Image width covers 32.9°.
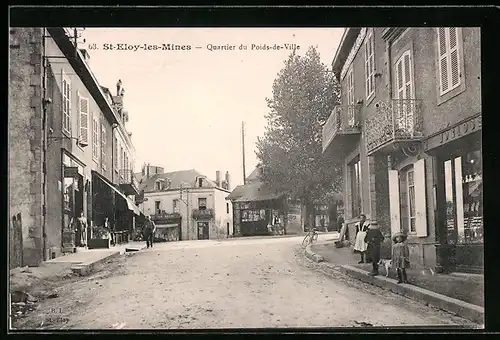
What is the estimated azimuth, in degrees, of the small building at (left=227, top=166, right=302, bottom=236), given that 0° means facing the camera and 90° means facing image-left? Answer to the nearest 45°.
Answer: approximately 0°

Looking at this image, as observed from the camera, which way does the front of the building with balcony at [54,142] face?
facing to the right of the viewer

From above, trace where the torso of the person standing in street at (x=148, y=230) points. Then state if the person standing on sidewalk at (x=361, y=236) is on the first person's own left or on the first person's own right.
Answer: on the first person's own left

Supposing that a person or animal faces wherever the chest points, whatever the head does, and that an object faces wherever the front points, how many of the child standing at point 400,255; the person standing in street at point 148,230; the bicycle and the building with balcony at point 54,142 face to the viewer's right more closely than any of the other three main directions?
1

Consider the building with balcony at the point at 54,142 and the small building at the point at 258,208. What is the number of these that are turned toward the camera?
1
